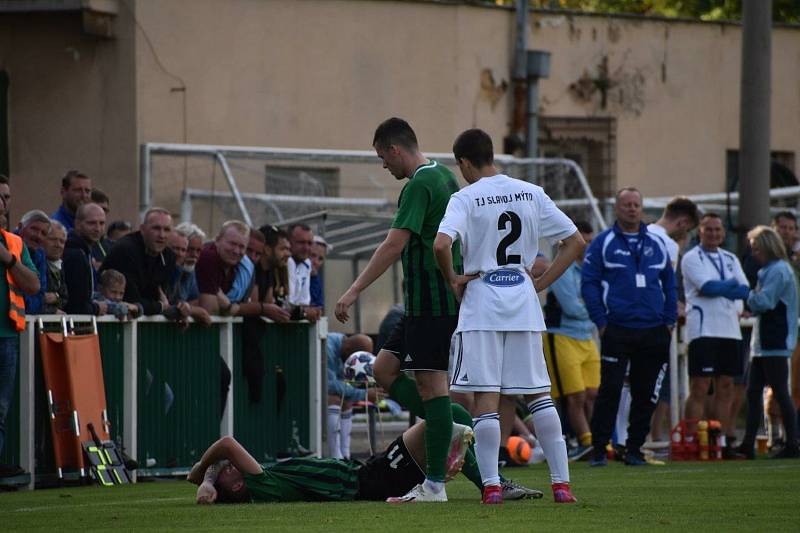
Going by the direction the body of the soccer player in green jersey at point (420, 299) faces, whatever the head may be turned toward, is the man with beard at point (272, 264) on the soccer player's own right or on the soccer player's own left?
on the soccer player's own right

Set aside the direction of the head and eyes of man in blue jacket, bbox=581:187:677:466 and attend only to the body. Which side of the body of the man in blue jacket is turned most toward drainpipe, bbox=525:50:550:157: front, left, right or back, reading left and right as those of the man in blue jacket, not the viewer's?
back

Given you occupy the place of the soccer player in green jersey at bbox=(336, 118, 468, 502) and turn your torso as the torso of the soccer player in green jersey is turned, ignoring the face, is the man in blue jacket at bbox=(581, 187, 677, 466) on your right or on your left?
on your right

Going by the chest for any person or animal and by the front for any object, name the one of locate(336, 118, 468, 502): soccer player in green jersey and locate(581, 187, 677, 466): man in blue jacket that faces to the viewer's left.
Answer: the soccer player in green jersey

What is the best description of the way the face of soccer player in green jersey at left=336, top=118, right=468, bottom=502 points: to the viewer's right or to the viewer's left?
to the viewer's left

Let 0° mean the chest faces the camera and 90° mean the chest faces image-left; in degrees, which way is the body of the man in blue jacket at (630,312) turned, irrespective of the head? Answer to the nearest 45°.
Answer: approximately 0°

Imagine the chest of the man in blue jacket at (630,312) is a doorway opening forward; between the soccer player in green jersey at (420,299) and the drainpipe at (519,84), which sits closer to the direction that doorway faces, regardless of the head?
the soccer player in green jersey

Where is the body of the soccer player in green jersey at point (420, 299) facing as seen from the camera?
to the viewer's left
